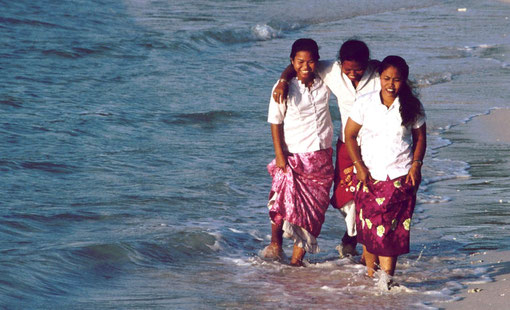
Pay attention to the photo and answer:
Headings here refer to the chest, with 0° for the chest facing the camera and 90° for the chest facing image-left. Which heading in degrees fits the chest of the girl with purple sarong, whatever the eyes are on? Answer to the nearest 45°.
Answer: approximately 0°

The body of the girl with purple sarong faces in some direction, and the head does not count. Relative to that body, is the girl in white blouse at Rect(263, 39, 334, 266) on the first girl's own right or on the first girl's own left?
on the first girl's own right

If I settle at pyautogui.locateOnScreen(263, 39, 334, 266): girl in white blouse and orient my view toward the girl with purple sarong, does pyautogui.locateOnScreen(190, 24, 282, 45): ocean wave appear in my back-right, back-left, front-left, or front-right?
back-left

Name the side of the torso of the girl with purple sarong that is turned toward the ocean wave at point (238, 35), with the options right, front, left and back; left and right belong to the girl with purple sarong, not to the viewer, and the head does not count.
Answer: back

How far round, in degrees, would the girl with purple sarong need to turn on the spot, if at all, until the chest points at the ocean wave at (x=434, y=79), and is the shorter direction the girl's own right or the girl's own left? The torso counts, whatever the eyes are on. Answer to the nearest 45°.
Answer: approximately 180°

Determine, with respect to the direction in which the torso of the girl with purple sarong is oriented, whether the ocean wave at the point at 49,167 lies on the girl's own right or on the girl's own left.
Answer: on the girl's own right
